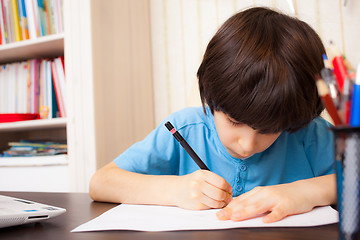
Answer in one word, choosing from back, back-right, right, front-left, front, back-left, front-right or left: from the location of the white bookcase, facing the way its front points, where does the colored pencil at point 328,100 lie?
front-left

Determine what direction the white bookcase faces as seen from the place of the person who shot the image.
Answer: facing the viewer and to the left of the viewer

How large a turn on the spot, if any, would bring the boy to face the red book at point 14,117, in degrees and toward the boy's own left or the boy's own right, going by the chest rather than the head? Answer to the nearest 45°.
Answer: approximately 135° to the boy's own right

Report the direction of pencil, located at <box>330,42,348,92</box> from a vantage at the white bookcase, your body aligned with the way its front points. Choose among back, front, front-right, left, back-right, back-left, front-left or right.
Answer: front-left

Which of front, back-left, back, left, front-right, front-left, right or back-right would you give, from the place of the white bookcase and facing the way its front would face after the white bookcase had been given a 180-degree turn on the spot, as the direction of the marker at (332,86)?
back-right

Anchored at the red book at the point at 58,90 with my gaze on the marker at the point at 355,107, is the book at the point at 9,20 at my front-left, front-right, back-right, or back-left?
back-right

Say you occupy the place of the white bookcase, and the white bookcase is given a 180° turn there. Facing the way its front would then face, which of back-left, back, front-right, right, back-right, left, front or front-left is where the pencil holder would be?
back-right

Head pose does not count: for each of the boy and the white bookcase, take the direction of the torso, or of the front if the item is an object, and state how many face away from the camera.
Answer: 0

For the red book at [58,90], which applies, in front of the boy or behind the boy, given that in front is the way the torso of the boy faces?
behind

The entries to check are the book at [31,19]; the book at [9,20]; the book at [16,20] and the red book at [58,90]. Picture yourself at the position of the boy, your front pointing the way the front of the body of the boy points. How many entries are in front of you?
0

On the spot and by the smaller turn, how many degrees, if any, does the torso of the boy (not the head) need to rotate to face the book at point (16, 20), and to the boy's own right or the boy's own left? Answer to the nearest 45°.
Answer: approximately 135° to the boy's own right

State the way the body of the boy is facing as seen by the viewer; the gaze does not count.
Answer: toward the camera

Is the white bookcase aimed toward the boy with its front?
no
